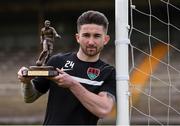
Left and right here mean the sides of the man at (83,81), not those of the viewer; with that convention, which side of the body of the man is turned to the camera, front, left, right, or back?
front
